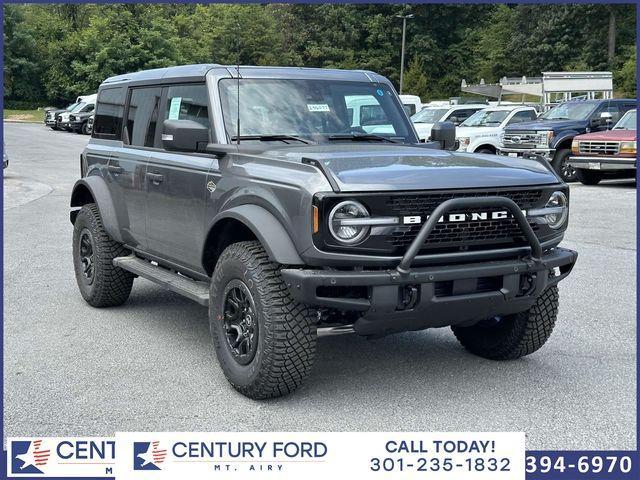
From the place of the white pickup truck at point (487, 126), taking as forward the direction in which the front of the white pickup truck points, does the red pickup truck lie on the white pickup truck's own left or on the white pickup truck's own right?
on the white pickup truck's own left

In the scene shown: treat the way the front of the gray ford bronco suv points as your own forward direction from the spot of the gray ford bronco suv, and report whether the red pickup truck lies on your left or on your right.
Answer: on your left

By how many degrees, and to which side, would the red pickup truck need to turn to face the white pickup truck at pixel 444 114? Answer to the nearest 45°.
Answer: approximately 90° to its right
